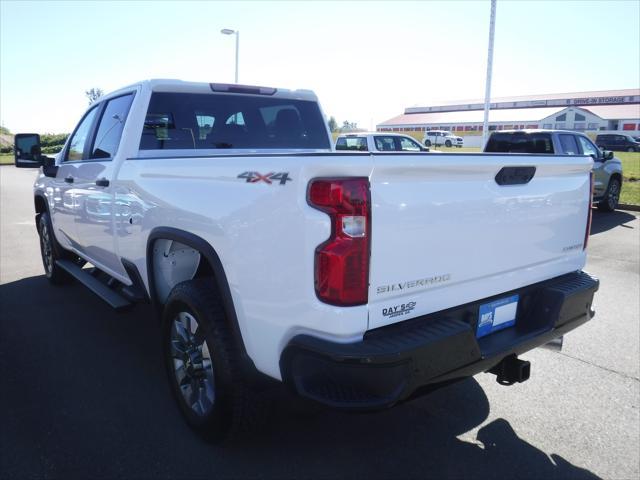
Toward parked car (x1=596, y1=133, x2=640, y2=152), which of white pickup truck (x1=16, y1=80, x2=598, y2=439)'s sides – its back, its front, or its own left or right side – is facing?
right

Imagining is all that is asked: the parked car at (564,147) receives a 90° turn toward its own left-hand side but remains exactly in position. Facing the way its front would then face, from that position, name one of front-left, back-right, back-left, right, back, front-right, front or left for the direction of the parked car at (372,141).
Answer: front

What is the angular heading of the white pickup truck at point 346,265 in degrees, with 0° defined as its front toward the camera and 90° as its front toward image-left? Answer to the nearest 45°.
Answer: approximately 135°

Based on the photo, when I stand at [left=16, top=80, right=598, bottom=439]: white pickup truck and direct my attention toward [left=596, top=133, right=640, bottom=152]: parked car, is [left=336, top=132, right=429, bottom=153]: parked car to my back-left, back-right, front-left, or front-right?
front-left

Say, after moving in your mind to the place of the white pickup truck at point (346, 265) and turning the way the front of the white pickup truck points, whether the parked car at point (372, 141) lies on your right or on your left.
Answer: on your right

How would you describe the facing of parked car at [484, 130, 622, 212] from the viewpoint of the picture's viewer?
facing away from the viewer and to the right of the viewer

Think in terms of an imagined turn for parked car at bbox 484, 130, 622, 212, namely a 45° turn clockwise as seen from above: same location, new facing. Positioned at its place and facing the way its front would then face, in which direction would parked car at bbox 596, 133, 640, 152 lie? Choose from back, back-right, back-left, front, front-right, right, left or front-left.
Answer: left
